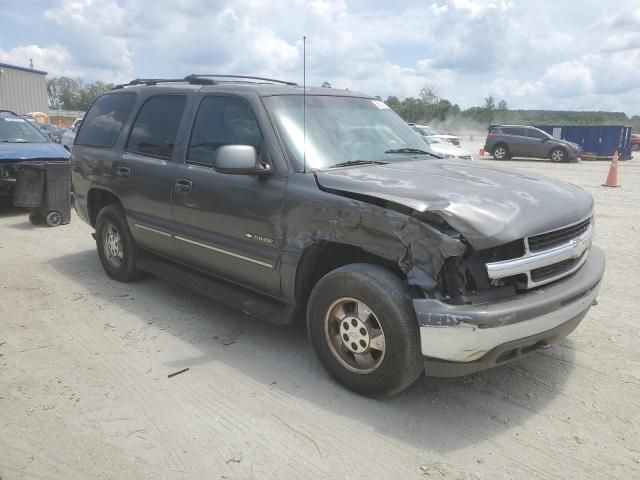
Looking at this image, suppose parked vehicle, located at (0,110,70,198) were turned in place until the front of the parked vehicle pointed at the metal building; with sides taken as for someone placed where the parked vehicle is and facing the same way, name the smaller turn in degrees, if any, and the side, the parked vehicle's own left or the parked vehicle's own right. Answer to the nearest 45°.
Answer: approximately 135° to the parked vehicle's own left

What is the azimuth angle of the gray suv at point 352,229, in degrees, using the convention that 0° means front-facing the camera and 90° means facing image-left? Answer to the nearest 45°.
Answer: approximately 315°

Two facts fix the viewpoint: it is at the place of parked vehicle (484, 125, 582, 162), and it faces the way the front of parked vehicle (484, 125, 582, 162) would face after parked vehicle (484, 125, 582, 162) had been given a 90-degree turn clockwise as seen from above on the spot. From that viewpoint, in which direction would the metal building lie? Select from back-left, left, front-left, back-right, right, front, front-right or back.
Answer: right

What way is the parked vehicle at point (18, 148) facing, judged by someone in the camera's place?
facing the viewer and to the right of the viewer

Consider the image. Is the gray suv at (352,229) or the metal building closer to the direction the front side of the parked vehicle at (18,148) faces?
the gray suv

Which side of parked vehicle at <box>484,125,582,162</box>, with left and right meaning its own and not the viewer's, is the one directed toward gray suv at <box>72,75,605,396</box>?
right

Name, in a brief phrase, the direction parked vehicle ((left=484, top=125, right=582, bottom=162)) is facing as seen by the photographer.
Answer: facing to the right of the viewer

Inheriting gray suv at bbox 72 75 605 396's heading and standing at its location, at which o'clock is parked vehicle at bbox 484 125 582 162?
The parked vehicle is roughly at 8 o'clock from the gray suv.

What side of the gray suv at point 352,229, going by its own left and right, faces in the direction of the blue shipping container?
left
